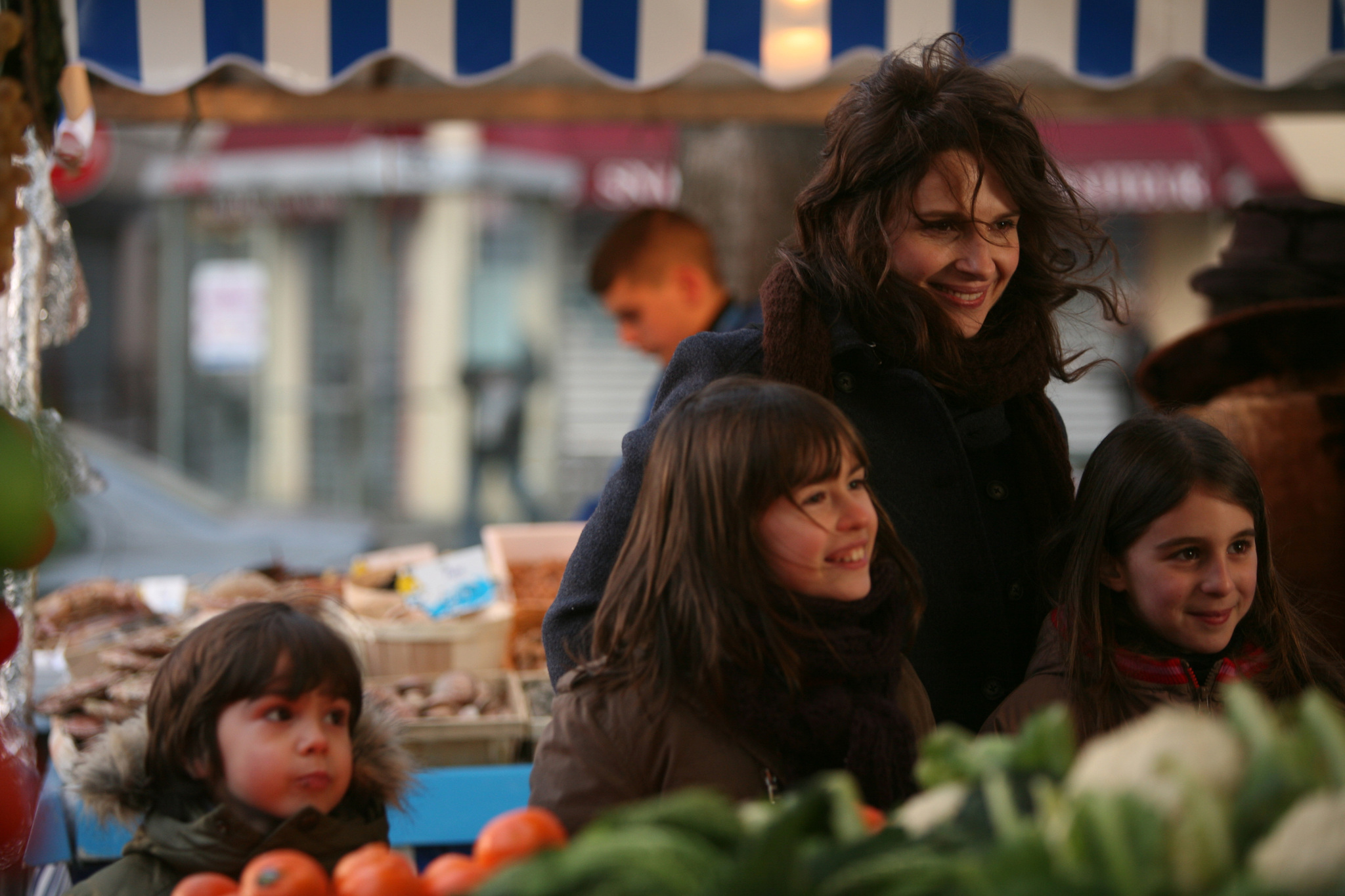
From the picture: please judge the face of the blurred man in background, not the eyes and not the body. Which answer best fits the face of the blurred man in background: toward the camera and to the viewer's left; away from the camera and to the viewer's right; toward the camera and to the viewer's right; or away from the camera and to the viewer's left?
toward the camera and to the viewer's left

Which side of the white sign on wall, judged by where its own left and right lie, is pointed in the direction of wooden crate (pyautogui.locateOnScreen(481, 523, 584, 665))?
front

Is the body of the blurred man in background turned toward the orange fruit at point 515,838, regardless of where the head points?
no

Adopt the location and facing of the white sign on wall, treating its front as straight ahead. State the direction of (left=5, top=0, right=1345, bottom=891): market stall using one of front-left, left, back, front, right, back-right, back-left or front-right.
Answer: front

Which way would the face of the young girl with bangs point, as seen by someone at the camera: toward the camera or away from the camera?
toward the camera

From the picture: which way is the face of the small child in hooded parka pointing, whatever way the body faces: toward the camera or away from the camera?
toward the camera

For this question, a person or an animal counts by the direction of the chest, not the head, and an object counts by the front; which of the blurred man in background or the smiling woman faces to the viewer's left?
the blurred man in background

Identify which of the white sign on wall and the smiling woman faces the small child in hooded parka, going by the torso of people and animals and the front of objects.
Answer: the white sign on wall

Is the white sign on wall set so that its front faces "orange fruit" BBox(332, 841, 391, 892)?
yes

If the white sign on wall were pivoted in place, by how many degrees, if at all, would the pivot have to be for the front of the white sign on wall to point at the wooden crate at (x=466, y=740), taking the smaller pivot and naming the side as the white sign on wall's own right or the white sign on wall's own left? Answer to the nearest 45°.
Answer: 0° — it already faces it

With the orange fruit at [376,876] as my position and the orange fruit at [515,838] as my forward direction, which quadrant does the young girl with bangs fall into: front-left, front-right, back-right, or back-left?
front-left

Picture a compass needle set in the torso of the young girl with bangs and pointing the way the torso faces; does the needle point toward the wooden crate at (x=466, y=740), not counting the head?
no

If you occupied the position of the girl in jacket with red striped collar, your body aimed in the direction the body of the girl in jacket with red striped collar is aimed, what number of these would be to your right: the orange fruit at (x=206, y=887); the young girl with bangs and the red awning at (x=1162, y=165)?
2

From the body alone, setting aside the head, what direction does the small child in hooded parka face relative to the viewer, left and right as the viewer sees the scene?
facing the viewer and to the right of the viewer

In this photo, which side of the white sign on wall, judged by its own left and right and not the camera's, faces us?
front

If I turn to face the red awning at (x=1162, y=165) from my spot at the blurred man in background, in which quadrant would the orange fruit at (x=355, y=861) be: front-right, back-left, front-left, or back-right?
back-right
